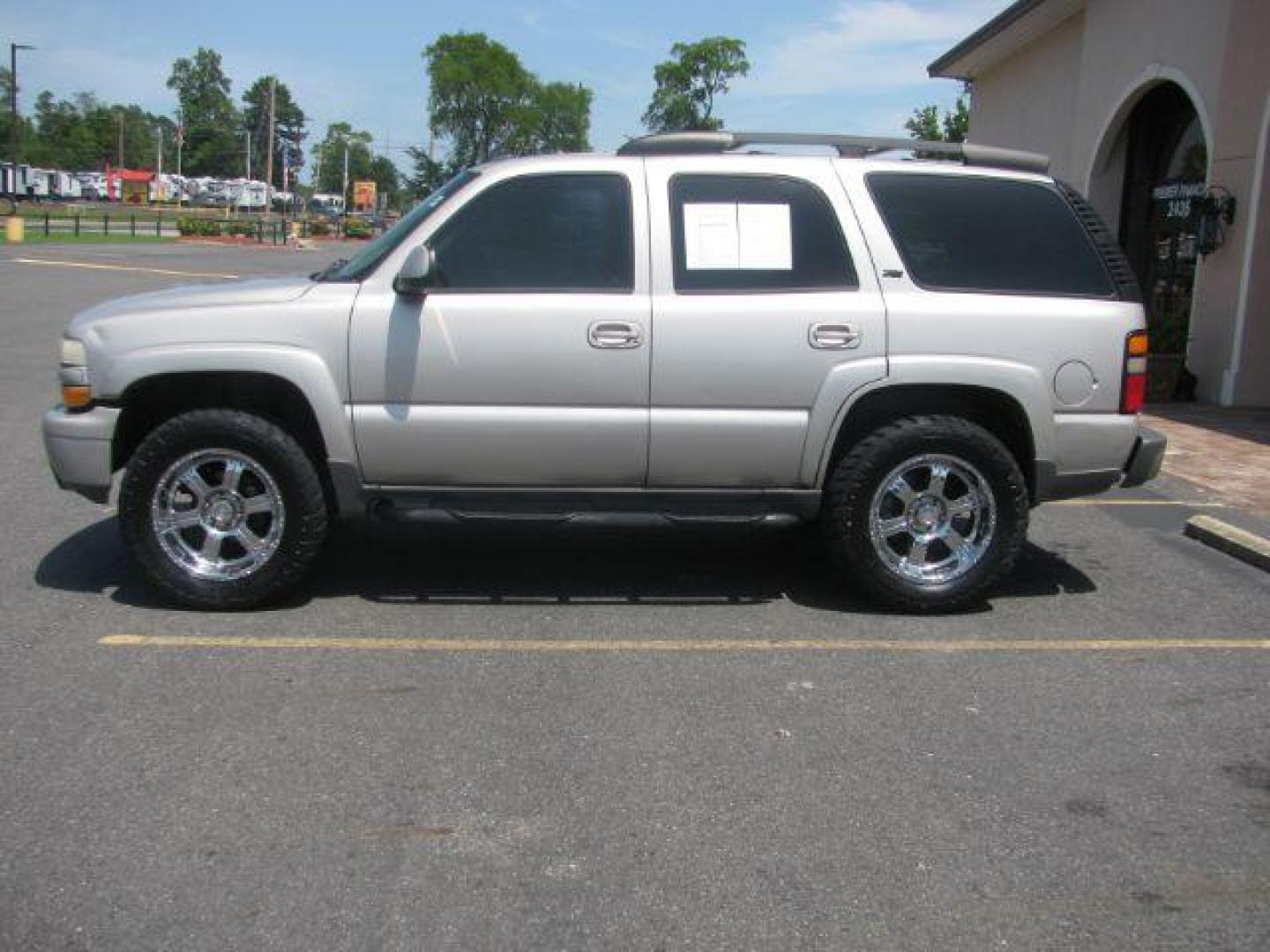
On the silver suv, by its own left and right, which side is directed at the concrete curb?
back

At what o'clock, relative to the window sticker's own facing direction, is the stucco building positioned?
The stucco building is roughly at 7 o'clock from the window sticker.

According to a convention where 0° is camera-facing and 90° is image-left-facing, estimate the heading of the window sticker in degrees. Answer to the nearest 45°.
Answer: approximately 0°

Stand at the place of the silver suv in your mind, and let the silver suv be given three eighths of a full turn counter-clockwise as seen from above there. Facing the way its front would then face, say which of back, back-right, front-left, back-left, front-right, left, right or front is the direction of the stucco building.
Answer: left

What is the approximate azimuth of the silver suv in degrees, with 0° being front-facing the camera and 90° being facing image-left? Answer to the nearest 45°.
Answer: approximately 90°
